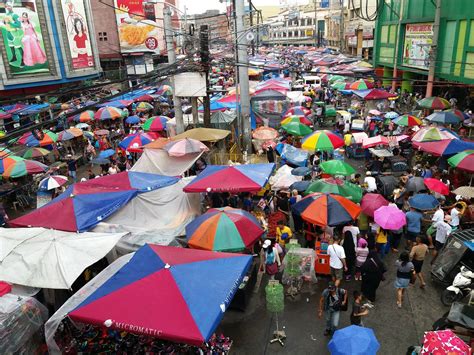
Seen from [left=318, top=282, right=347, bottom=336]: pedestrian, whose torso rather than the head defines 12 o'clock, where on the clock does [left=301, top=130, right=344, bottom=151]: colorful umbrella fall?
The colorful umbrella is roughly at 6 o'clock from the pedestrian.

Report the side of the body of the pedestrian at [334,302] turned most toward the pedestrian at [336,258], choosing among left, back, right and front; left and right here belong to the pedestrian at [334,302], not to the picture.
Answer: back

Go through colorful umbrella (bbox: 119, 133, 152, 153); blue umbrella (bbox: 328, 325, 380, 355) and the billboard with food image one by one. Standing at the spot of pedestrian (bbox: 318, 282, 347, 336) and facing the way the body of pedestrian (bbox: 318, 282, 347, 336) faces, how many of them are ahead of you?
1
